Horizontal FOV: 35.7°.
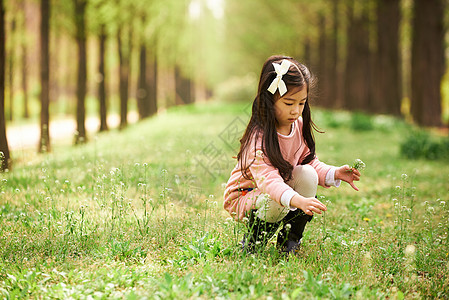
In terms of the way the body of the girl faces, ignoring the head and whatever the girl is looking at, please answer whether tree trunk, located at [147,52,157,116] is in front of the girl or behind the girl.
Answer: behind

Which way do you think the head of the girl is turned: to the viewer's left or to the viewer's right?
to the viewer's right

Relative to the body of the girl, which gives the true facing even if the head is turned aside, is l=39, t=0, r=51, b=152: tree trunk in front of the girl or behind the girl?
behind

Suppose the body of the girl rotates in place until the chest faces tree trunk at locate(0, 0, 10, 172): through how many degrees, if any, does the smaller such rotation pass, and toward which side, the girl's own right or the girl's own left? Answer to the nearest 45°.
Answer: approximately 180°

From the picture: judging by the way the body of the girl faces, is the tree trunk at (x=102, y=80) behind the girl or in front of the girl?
behind

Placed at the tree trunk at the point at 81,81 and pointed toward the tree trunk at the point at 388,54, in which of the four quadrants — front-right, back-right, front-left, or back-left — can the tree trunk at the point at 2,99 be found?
back-right

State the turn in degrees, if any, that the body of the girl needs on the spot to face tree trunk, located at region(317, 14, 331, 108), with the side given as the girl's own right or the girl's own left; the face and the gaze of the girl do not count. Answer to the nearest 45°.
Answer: approximately 135° to the girl's own left

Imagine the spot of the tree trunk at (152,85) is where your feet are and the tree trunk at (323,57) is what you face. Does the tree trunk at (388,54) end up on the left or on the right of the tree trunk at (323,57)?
right

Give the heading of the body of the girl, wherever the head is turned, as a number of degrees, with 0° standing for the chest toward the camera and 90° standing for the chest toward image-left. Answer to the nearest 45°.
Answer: approximately 315°

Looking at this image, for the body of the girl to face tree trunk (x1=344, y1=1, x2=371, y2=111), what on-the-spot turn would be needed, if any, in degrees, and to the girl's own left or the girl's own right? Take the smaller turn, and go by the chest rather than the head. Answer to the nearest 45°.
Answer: approximately 135° to the girl's own left

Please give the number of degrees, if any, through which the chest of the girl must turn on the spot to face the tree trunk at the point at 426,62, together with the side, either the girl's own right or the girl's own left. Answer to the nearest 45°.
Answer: approximately 135° to the girl's own left

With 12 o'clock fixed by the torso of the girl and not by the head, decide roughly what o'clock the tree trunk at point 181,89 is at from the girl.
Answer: The tree trunk is roughly at 7 o'clock from the girl.

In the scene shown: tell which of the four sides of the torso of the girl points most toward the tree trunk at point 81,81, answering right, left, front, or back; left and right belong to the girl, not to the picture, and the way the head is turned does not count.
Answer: back

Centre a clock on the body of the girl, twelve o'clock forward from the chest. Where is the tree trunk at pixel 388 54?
The tree trunk is roughly at 8 o'clock from the girl.
